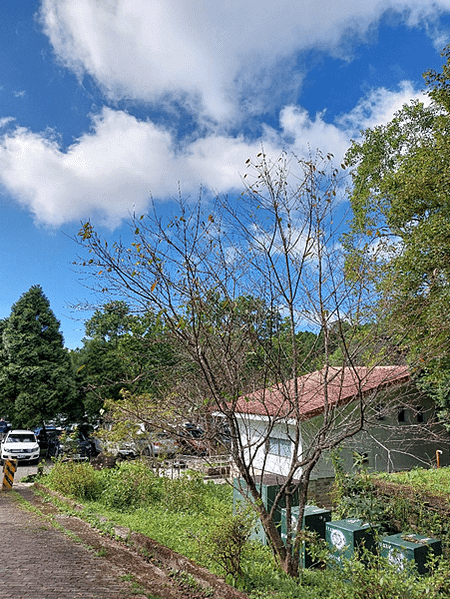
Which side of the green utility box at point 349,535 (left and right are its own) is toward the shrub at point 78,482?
right

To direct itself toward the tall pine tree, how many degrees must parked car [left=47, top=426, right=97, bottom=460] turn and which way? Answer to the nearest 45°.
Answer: approximately 180°

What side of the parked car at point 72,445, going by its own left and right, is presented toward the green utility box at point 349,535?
front

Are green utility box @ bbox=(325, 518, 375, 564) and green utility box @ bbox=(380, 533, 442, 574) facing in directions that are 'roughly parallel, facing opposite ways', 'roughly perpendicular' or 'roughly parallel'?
roughly parallel

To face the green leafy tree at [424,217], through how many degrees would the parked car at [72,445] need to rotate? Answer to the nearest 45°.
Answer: approximately 45° to its left

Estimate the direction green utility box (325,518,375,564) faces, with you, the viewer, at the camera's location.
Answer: facing the viewer and to the left of the viewer

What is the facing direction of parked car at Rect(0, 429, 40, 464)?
toward the camera

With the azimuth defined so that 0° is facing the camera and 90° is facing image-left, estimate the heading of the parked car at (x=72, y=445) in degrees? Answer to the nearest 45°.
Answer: approximately 0°

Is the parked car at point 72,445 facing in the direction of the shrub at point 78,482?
yes

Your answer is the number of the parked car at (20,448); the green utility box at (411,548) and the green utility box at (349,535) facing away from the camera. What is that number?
0

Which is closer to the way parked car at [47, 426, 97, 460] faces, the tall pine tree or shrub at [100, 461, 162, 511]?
the shrub

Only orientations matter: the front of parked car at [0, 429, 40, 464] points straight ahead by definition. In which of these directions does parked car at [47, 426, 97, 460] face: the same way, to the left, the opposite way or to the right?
the same way

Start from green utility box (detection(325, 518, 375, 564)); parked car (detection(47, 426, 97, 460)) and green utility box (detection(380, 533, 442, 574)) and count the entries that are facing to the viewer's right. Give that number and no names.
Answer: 0
